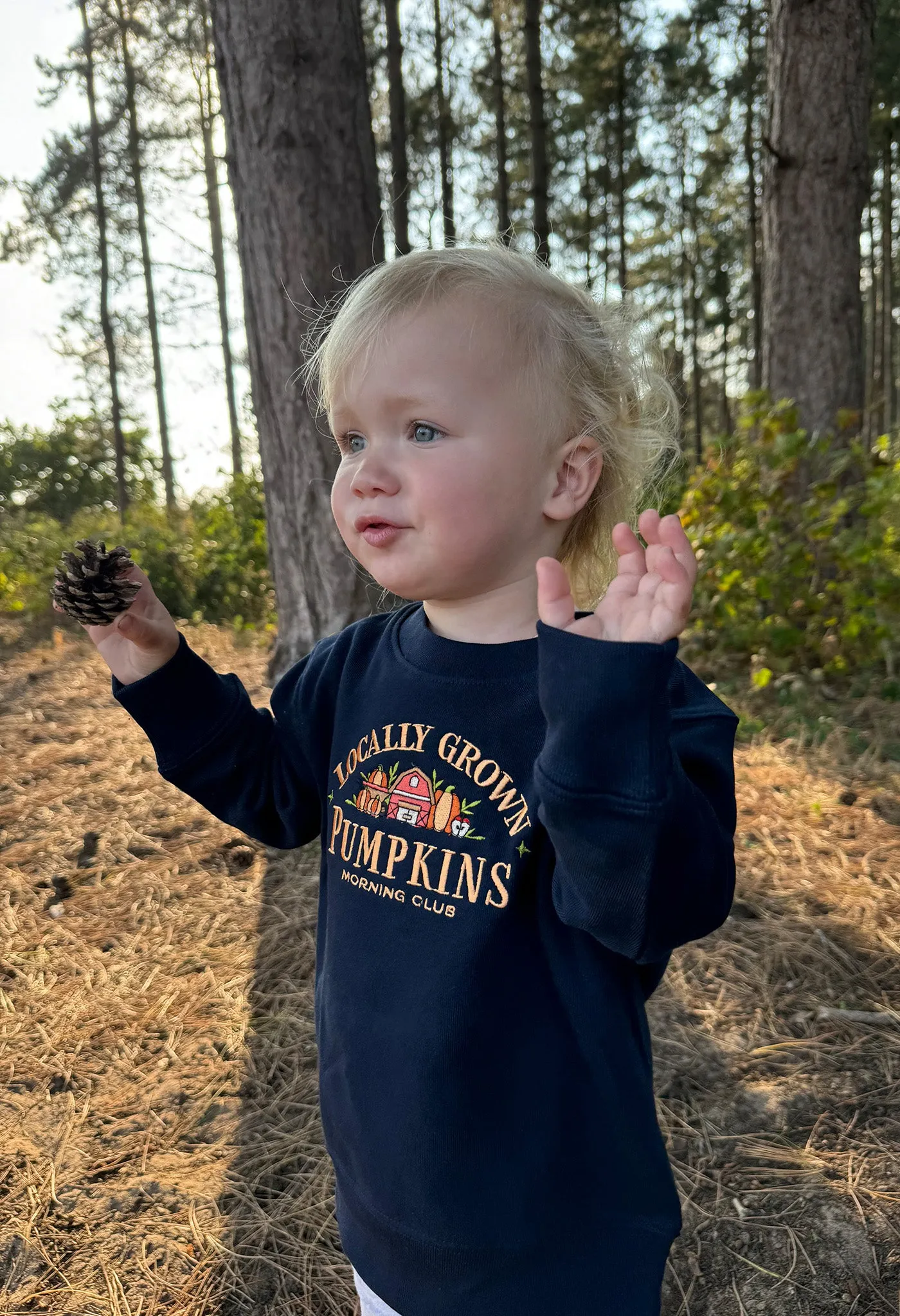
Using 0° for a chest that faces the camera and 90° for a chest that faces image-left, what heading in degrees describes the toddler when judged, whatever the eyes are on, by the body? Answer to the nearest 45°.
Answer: approximately 45°

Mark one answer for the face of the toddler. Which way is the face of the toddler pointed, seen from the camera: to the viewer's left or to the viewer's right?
to the viewer's left

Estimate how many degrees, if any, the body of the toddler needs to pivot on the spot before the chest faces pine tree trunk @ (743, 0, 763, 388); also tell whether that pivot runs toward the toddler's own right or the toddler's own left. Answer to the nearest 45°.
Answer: approximately 180°

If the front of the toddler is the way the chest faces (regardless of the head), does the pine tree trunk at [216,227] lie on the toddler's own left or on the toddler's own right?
on the toddler's own right

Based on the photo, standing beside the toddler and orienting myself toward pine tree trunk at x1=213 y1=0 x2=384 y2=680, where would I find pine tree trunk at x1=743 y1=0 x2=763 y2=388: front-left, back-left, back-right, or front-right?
front-right
